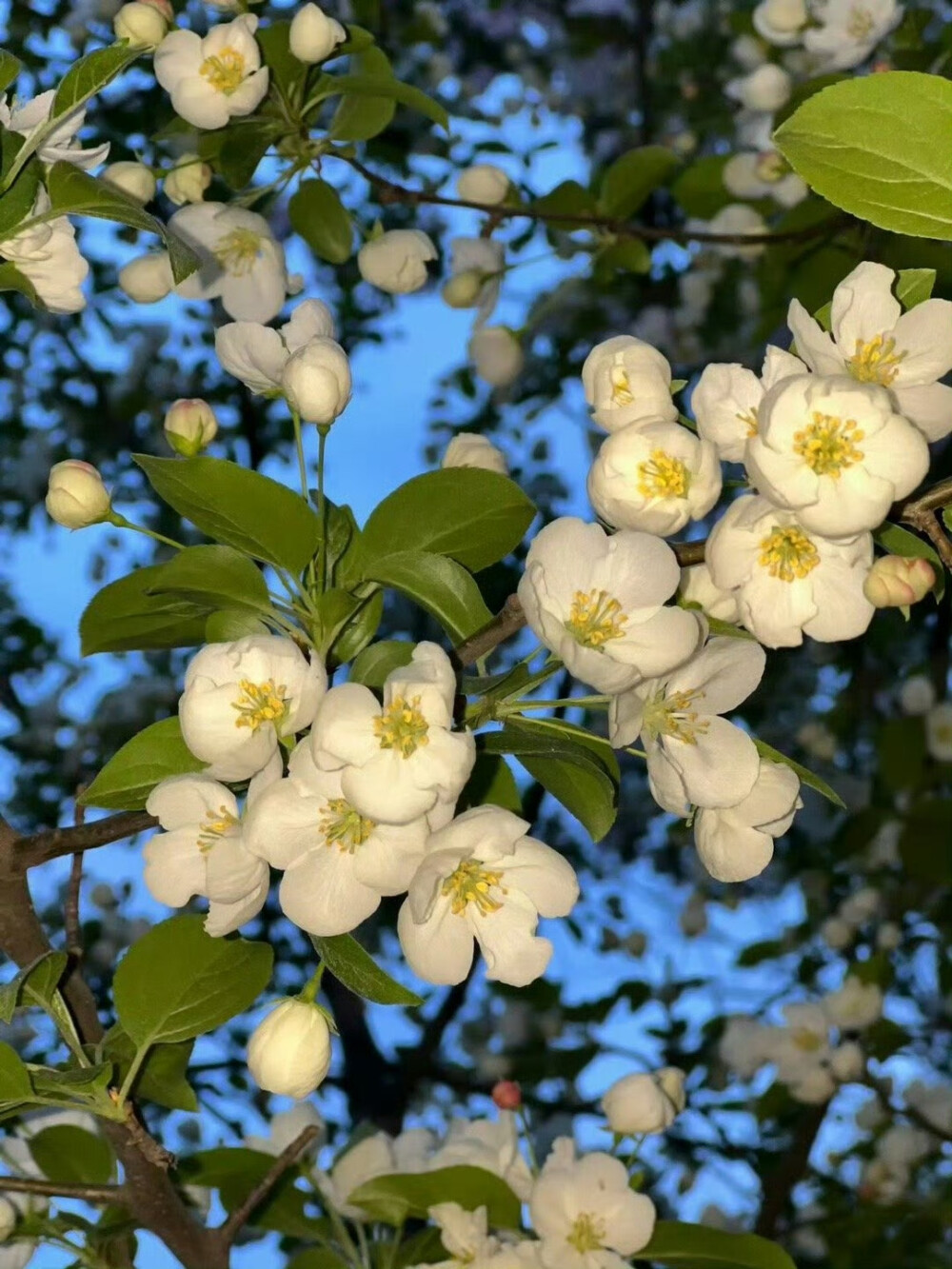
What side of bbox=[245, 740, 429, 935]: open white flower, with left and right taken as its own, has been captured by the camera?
front

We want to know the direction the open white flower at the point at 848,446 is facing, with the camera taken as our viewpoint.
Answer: facing the viewer

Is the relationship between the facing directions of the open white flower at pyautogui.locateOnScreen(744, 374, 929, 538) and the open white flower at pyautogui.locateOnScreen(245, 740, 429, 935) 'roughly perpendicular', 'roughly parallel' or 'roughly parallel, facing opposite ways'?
roughly parallel

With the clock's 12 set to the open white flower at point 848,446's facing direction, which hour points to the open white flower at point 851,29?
the open white flower at point 851,29 is roughly at 6 o'clock from the open white flower at point 848,446.

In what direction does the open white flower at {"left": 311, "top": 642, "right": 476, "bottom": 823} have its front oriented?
toward the camera

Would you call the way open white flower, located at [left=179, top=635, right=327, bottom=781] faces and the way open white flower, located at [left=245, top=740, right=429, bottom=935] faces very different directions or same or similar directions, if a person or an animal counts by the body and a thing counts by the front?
same or similar directions
